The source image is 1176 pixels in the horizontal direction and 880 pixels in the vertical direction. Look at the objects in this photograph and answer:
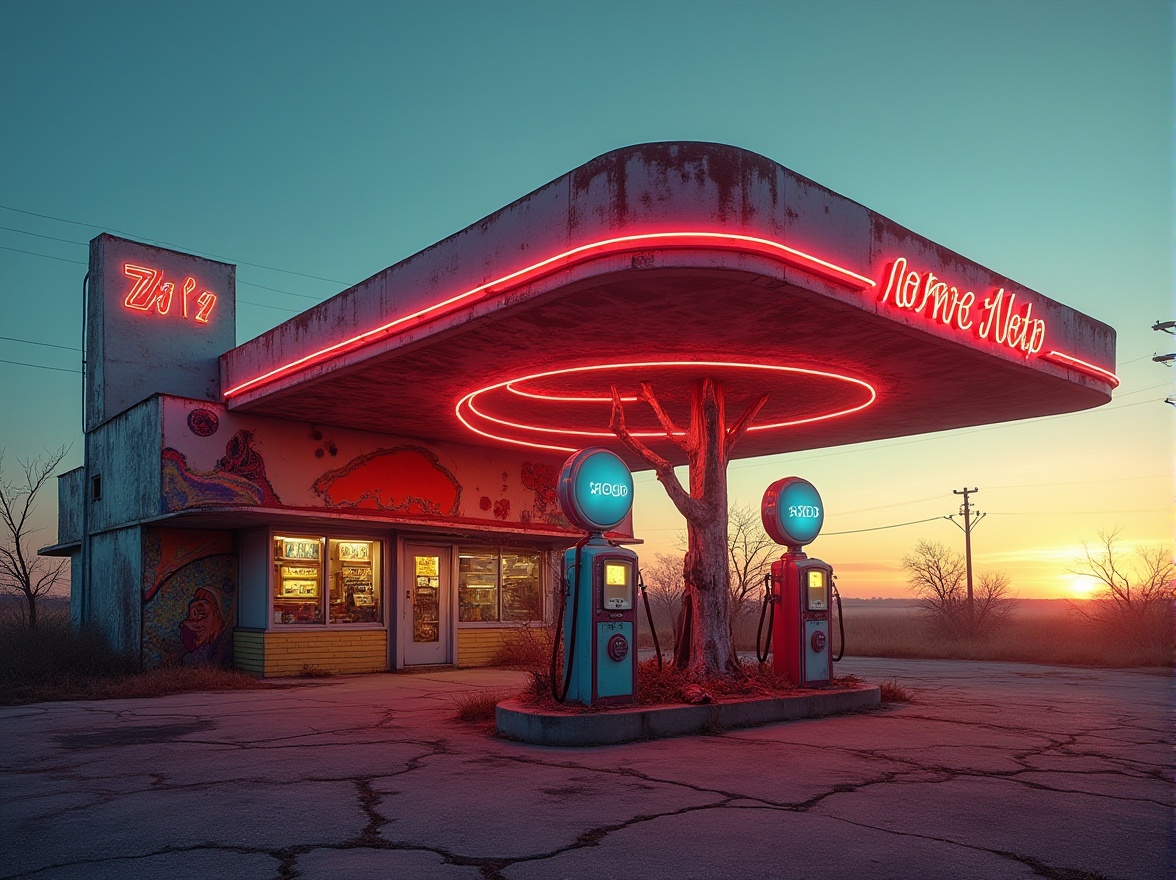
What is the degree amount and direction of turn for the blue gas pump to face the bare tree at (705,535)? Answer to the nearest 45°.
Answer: approximately 90° to its left

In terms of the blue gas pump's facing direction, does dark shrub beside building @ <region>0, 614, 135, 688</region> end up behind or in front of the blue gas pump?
behind

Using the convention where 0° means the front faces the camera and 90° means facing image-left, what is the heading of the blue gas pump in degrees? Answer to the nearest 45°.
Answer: approximately 315°

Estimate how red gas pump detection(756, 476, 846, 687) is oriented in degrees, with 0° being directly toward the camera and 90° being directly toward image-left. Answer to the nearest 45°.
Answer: approximately 315°

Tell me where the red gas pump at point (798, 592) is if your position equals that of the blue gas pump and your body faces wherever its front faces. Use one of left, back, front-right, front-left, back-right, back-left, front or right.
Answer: left

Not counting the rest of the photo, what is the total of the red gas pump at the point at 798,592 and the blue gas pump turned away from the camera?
0
